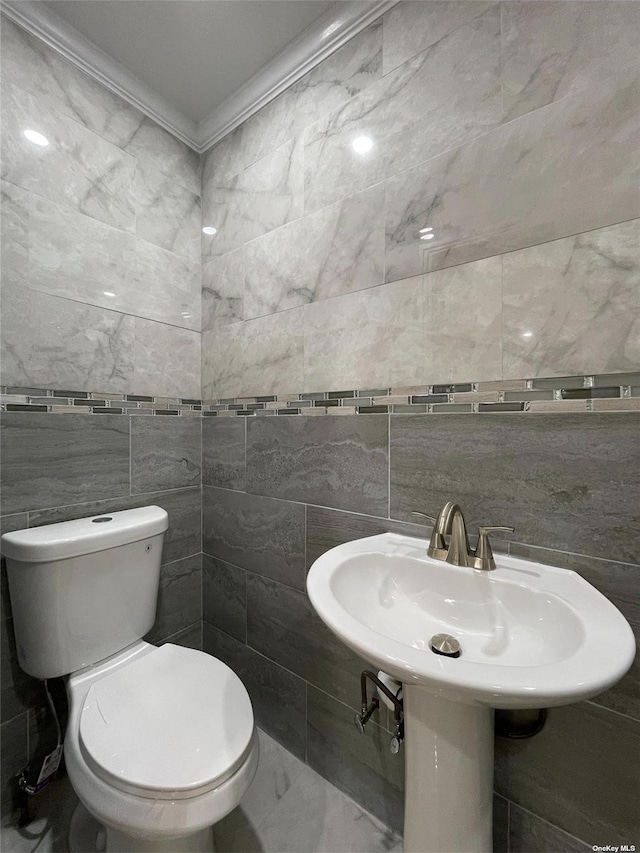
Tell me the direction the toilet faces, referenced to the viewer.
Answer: facing the viewer and to the right of the viewer

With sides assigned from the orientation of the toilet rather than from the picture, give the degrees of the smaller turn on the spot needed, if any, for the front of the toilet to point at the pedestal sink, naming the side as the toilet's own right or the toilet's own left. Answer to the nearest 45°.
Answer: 0° — it already faces it
